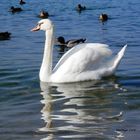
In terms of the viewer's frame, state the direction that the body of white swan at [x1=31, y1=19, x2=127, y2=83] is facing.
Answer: to the viewer's left
